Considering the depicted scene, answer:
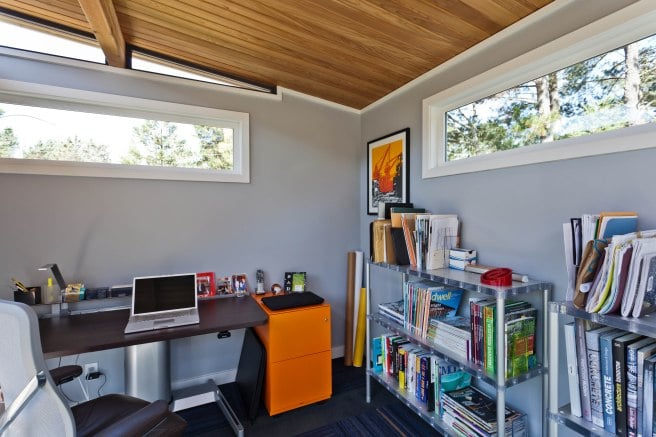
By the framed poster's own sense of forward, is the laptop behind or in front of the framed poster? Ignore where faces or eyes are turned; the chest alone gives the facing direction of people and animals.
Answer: in front

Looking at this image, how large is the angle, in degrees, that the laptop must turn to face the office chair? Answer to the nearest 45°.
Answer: approximately 45° to its right

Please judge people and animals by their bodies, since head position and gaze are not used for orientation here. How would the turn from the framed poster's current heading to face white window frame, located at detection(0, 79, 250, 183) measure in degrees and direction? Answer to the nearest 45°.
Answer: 0° — it already faces it

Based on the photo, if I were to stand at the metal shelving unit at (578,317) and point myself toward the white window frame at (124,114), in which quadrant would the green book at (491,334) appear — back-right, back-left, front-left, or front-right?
front-right

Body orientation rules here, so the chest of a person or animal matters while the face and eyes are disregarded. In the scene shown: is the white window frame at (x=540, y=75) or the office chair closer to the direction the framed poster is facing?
the office chair

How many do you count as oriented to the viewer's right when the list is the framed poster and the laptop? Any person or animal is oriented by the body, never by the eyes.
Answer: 0

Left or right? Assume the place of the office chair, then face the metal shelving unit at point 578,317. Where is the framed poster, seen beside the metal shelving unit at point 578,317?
left

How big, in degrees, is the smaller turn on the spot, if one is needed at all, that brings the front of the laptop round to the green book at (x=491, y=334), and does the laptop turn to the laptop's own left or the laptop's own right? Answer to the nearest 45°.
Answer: approximately 45° to the laptop's own left

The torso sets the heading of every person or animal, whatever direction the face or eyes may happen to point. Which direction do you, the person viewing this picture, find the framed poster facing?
facing the viewer and to the left of the viewer

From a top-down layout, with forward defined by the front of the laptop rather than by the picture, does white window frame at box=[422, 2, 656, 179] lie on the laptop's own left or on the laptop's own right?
on the laptop's own left

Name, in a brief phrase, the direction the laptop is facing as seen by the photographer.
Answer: facing the viewer

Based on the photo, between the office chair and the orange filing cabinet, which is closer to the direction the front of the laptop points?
the office chair

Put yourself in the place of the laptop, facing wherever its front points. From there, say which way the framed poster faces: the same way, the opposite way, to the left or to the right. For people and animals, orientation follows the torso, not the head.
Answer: to the right

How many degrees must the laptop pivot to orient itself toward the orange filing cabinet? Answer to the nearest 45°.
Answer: approximately 90° to its left

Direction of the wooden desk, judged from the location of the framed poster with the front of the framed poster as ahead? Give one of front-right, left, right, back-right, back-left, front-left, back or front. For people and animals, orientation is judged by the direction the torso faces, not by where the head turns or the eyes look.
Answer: front
